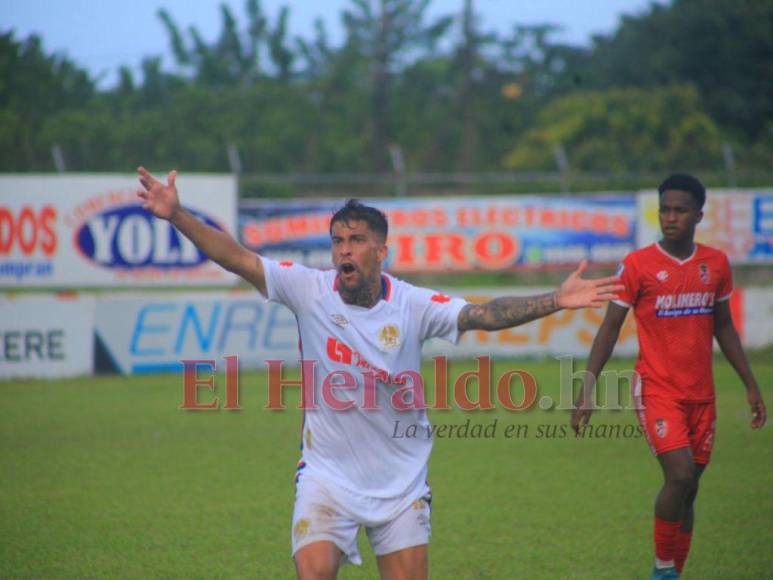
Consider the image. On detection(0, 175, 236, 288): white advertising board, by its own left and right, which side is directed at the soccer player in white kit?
front

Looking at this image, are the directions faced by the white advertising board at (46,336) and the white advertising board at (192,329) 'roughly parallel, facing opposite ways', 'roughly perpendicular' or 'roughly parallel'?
roughly parallel

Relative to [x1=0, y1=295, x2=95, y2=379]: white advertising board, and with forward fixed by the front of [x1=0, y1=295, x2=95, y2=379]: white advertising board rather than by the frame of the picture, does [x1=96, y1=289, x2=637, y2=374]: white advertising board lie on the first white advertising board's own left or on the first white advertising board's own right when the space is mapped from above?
on the first white advertising board's own left

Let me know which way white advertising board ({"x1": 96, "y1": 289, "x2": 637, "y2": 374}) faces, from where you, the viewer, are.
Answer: facing the viewer

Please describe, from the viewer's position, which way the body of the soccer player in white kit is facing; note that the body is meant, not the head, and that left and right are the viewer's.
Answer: facing the viewer

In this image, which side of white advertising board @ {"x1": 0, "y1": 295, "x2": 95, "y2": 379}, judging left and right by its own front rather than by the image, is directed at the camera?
front

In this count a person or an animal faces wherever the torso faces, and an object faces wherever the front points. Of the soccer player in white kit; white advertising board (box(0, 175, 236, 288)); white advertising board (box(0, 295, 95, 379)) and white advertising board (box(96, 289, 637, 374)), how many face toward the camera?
4

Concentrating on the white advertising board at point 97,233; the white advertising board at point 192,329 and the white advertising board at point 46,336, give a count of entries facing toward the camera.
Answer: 3

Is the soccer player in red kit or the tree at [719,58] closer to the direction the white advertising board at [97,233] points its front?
the soccer player in red kit

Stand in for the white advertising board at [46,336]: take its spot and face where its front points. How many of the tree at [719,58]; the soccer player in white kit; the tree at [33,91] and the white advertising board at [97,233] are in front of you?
1

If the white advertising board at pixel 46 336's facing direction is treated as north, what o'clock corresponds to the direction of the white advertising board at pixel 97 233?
the white advertising board at pixel 97 233 is roughly at 7 o'clock from the white advertising board at pixel 46 336.

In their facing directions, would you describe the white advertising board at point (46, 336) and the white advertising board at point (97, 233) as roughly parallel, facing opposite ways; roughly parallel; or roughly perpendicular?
roughly parallel

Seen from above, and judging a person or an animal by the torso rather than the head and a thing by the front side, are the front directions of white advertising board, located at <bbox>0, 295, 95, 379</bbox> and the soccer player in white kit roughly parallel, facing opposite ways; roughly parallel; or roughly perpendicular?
roughly parallel

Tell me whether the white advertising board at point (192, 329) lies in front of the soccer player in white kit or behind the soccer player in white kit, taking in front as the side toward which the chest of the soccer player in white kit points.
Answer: behind

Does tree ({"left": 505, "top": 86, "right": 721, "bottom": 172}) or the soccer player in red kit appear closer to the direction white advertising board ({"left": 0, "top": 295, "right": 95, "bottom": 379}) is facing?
the soccer player in red kit

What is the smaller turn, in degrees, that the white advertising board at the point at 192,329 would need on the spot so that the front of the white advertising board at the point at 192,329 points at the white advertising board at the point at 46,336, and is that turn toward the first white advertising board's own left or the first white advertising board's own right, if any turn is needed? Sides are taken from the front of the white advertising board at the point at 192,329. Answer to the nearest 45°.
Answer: approximately 90° to the first white advertising board's own right

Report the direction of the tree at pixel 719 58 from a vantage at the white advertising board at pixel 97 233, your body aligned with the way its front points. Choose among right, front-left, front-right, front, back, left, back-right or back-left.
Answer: back-left
